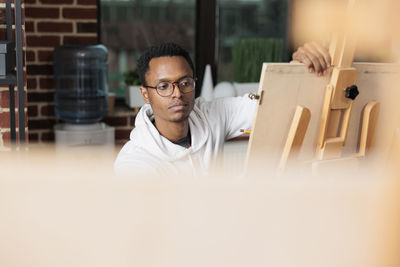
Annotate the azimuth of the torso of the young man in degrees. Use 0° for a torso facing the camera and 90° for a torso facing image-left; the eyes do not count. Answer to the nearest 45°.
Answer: approximately 315°

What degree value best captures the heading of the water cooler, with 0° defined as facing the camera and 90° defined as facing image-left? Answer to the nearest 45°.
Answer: approximately 0°

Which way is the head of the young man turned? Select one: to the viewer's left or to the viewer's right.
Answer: to the viewer's right

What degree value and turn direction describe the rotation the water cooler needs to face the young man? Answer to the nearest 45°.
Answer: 0° — it already faces them
